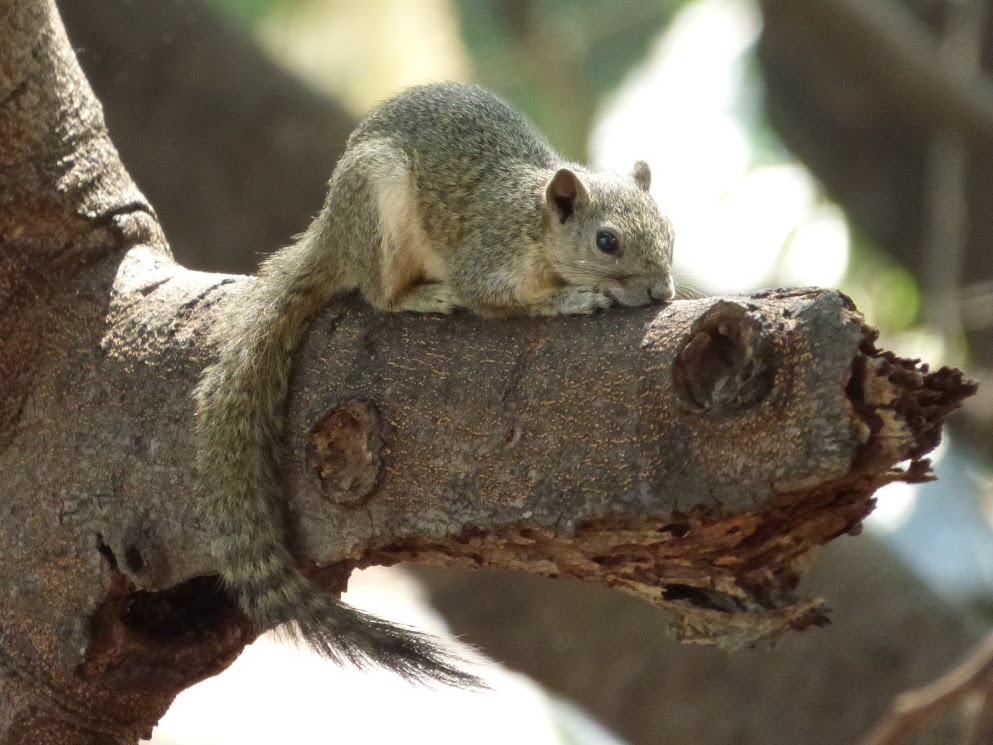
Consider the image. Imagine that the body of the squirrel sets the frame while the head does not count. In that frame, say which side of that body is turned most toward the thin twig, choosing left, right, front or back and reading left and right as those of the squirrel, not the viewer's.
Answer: left

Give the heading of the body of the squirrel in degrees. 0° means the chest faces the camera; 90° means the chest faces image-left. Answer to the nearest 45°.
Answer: approximately 270°

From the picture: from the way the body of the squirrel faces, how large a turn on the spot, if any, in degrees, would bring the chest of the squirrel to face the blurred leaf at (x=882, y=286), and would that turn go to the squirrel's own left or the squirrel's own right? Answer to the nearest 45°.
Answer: approximately 45° to the squirrel's own left
